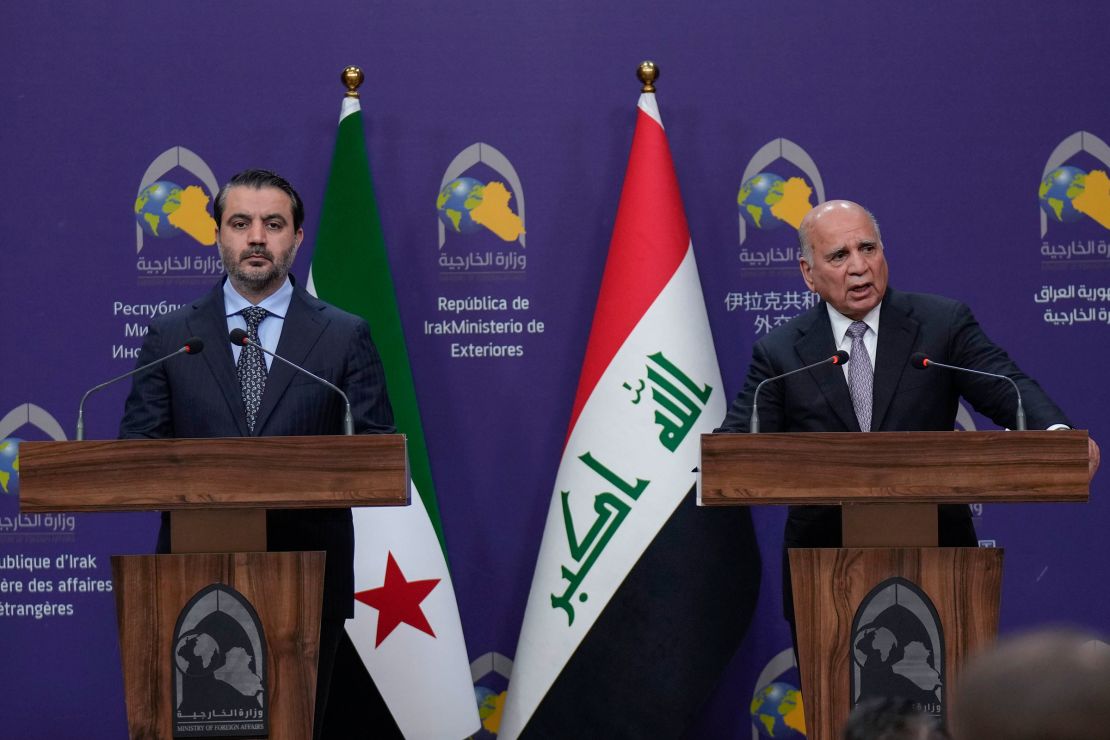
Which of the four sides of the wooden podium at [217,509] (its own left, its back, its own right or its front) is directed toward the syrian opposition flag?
back

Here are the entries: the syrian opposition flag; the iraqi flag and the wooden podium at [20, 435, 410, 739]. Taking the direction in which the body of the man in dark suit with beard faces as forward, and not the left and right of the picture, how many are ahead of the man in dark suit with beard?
1

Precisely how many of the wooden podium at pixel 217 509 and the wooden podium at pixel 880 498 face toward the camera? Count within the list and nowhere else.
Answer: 2

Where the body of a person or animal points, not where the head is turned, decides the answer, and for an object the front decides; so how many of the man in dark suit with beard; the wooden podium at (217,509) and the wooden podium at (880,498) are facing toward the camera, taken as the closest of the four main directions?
3

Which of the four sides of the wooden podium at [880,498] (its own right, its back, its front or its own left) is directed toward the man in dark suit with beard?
right

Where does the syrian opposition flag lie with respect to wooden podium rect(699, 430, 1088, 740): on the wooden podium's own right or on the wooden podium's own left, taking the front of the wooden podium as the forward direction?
on the wooden podium's own right

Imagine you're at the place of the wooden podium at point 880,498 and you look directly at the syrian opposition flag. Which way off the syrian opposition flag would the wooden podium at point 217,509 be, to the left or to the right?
left

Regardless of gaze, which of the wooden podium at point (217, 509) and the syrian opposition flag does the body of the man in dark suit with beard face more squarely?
the wooden podium

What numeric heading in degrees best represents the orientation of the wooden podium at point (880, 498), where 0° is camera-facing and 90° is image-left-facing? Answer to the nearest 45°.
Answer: approximately 0°

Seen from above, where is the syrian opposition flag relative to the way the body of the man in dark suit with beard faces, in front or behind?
behind

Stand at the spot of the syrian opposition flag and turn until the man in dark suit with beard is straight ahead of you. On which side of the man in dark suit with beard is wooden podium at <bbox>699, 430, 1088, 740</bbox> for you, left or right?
left
